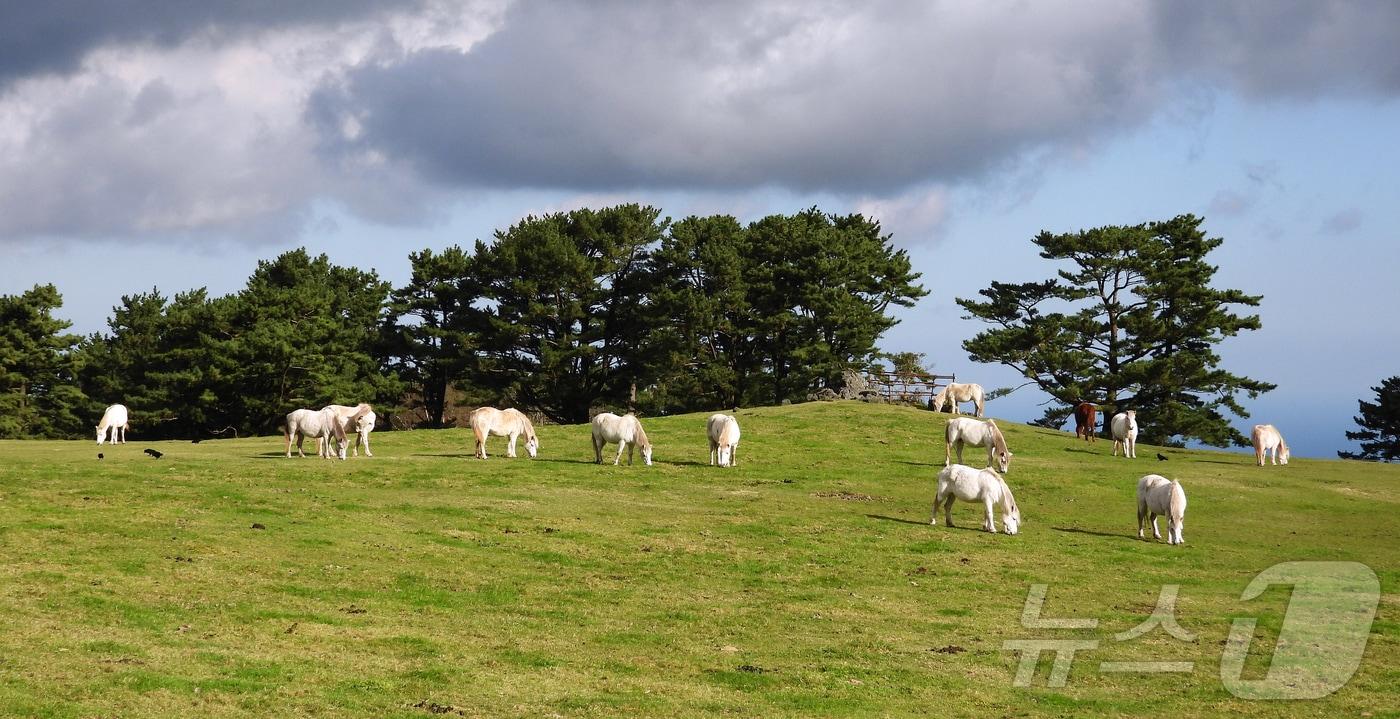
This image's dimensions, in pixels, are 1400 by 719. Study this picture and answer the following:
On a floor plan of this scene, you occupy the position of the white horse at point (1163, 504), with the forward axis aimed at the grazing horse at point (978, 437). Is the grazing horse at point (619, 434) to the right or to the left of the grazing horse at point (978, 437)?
left

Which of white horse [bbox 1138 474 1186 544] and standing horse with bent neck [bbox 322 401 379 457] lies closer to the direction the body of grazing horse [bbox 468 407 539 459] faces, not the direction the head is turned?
the white horse

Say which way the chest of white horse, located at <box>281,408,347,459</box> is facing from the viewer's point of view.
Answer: to the viewer's right

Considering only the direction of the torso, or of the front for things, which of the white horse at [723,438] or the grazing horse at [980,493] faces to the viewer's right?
the grazing horse

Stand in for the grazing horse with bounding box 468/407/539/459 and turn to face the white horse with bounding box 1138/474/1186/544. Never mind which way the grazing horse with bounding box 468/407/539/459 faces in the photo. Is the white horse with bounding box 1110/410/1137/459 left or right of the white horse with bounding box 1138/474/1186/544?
left

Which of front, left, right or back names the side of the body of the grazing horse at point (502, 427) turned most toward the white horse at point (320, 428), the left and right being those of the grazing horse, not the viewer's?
back

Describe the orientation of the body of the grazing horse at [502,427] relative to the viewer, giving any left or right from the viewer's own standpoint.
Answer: facing to the right of the viewer

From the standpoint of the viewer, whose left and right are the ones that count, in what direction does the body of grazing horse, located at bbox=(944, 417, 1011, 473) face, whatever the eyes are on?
facing to the right of the viewer

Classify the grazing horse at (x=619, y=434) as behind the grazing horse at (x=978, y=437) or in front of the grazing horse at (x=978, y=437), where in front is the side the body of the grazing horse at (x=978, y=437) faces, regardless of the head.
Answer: behind
